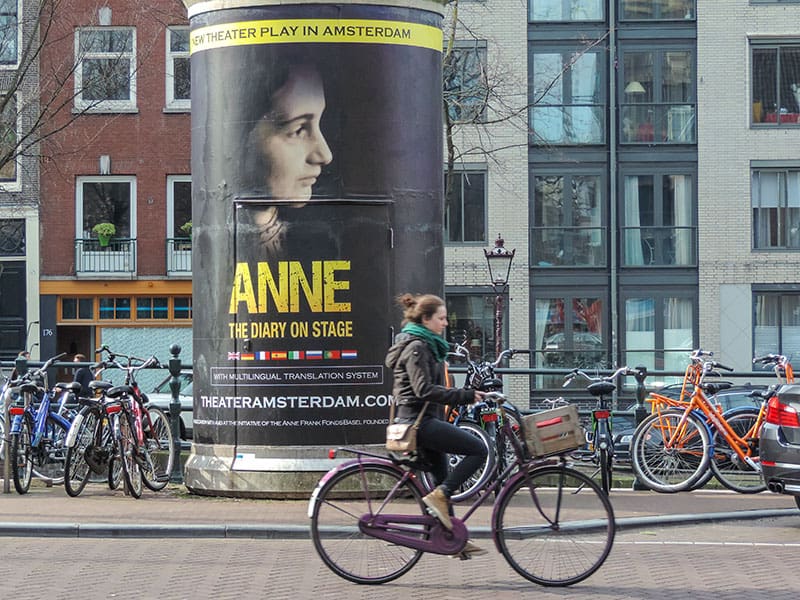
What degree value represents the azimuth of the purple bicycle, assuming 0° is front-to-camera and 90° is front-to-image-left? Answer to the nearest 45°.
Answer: approximately 270°

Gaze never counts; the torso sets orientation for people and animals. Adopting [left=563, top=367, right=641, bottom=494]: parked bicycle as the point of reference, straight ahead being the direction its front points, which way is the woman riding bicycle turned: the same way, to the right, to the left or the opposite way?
to the right

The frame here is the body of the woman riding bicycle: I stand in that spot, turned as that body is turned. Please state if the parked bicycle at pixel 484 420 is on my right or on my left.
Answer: on my left

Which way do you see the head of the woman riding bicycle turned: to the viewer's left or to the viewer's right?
to the viewer's right

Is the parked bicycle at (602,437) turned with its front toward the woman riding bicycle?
no

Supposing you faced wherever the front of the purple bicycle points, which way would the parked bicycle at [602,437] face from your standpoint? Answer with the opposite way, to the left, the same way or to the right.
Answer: to the left

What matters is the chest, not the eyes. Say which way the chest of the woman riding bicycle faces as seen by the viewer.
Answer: to the viewer's right

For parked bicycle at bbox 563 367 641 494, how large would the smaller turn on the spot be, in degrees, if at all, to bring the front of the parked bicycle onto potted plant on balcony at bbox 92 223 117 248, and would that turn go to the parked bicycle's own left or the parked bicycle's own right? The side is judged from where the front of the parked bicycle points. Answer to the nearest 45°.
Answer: approximately 45° to the parked bicycle's own left

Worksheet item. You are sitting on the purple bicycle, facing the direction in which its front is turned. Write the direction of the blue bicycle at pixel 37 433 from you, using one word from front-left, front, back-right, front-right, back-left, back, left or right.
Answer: back-left

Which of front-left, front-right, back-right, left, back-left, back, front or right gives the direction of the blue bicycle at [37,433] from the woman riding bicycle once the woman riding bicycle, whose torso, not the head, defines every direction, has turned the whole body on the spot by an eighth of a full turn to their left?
left

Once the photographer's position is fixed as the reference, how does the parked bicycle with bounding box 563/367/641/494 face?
facing away from the viewer

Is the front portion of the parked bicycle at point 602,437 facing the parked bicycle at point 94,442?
no
